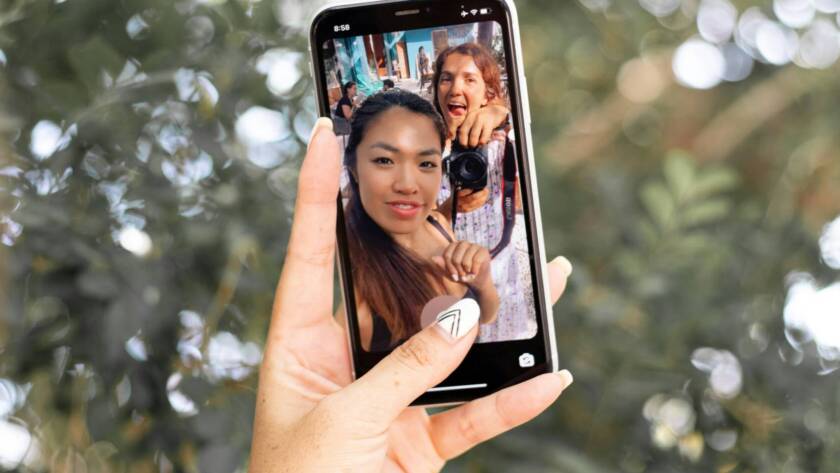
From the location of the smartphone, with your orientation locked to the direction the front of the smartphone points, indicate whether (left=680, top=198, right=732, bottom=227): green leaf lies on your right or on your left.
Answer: on your left

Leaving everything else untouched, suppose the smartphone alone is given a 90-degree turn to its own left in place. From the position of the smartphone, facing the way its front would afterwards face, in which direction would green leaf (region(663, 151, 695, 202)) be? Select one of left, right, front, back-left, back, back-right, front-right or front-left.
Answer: front-left

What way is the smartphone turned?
toward the camera
